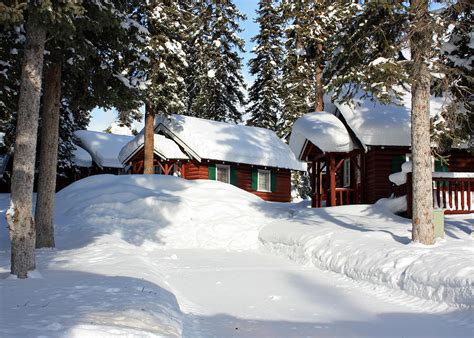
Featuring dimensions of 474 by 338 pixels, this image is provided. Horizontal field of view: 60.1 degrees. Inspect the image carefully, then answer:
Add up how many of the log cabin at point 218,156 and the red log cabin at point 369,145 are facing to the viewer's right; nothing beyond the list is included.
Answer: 0

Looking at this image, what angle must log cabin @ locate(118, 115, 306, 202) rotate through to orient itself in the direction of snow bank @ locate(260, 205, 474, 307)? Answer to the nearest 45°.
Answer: approximately 45° to its left

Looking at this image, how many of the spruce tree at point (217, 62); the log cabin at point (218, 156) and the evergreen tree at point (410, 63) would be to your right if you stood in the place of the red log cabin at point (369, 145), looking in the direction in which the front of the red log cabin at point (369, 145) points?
2

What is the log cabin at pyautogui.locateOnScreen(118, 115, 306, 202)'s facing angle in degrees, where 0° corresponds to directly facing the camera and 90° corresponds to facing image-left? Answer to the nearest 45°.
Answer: approximately 45°

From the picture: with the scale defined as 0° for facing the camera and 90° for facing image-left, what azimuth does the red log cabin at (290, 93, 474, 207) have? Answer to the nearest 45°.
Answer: approximately 45°

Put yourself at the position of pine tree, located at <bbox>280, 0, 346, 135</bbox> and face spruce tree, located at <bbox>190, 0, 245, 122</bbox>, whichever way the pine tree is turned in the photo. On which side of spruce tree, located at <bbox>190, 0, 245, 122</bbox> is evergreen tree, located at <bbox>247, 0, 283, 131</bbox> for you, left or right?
right

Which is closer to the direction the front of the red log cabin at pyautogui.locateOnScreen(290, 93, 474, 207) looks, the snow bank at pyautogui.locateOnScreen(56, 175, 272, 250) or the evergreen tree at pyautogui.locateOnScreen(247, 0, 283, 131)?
the snow bank

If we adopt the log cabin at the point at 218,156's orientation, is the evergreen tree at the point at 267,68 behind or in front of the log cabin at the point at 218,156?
behind

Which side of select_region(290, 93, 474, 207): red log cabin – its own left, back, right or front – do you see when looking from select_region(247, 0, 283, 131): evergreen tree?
right

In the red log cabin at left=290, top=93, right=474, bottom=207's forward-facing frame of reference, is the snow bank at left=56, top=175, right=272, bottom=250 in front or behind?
in front
